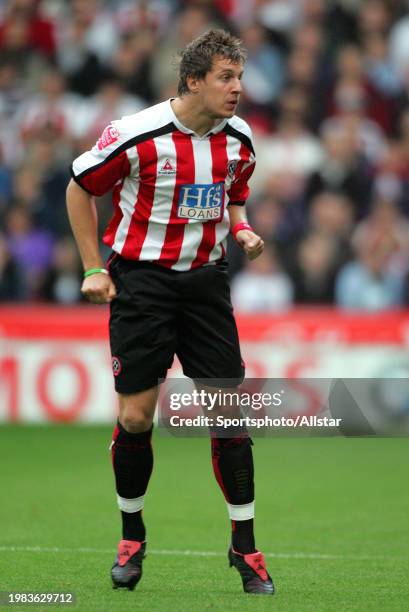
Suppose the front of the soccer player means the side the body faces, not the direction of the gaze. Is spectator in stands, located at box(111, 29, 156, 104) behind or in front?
behind

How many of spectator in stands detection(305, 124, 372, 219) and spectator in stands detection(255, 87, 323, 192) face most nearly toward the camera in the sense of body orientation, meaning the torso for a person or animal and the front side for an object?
2

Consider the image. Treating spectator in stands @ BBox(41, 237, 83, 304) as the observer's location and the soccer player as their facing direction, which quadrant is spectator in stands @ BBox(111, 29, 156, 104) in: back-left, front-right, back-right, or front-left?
back-left

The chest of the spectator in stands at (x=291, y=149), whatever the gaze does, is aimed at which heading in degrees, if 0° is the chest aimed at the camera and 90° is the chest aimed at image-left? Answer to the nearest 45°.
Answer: approximately 0°

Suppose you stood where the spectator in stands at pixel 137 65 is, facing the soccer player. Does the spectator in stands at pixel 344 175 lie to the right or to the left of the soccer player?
left

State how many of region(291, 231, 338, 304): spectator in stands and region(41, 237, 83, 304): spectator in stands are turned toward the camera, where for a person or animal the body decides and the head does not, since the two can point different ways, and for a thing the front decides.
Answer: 2
